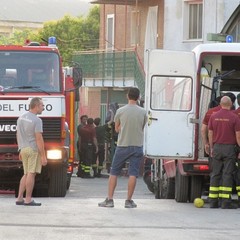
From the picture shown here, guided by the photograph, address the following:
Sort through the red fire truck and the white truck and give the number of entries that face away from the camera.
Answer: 1

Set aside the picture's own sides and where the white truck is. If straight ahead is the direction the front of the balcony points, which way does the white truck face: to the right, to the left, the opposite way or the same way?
the opposite way

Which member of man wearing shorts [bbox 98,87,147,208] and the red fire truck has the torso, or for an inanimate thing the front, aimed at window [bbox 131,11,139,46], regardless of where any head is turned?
the man wearing shorts

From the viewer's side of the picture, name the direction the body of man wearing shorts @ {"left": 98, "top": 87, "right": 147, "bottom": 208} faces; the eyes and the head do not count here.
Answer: away from the camera

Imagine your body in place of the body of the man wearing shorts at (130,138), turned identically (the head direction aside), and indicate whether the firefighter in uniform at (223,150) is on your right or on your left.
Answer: on your right

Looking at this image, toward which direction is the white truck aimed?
away from the camera

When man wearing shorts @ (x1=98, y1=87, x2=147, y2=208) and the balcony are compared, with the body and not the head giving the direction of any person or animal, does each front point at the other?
yes

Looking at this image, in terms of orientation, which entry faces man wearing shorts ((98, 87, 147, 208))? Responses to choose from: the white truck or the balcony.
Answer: the balcony

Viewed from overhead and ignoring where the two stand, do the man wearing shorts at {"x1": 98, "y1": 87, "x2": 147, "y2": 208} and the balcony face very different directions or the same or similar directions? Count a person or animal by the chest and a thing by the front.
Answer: very different directions
